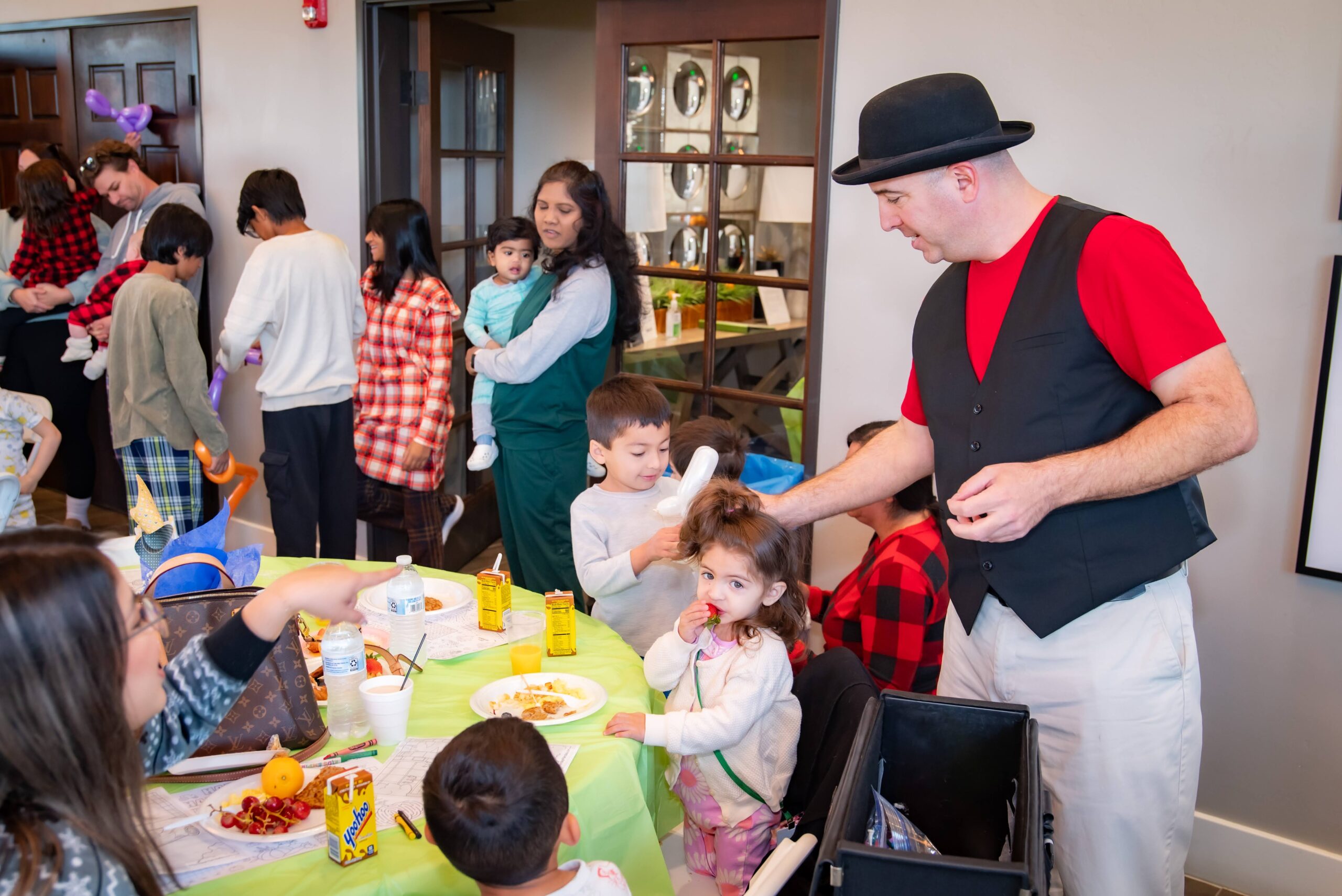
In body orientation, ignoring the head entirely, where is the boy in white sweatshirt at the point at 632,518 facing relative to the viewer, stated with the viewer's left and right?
facing the viewer and to the right of the viewer

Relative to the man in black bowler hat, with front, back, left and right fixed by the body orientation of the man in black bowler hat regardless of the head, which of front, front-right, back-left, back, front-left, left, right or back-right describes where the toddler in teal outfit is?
right

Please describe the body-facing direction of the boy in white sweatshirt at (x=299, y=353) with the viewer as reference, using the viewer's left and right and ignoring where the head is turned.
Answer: facing away from the viewer and to the left of the viewer

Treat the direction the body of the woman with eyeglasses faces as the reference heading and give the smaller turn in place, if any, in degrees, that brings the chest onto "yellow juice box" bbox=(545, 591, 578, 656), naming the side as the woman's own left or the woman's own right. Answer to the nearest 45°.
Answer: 0° — they already face it

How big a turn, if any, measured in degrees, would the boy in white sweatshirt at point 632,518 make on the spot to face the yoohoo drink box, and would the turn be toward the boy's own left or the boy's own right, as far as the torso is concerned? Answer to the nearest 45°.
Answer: approximately 45° to the boy's own right

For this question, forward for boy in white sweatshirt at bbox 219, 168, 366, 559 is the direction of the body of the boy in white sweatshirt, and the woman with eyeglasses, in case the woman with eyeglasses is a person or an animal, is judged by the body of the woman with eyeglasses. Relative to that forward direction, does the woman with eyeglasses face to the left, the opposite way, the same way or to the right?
to the right

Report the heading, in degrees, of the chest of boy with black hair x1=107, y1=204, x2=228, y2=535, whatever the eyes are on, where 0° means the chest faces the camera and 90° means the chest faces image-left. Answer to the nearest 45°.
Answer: approximately 225°

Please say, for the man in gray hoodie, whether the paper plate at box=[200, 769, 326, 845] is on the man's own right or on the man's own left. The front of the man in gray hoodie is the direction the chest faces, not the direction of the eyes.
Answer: on the man's own left

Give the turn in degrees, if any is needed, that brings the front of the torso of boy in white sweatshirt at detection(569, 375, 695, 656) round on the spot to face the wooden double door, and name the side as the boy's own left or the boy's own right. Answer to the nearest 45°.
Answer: approximately 180°

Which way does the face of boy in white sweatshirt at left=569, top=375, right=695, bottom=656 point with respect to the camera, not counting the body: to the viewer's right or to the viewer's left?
to the viewer's right

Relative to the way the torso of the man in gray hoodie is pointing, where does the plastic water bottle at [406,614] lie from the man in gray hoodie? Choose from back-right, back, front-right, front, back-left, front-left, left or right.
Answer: front-left

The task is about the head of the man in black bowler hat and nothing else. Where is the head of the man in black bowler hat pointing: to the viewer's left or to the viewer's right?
to the viewer's left

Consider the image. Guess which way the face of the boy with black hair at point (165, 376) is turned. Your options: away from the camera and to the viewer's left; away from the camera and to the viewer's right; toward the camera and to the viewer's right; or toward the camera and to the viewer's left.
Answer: away from the camera and to the viewer's right

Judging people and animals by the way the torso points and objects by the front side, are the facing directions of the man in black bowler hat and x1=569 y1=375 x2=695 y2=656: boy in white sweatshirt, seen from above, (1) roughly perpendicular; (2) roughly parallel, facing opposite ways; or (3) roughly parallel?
roughly perpendicular

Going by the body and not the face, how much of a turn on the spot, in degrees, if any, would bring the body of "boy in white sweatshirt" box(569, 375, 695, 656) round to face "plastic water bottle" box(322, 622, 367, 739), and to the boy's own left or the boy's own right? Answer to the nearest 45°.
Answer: approximately 90° to the boy's own right

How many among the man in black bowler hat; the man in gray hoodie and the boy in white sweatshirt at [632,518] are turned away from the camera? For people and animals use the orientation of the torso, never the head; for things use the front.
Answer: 0

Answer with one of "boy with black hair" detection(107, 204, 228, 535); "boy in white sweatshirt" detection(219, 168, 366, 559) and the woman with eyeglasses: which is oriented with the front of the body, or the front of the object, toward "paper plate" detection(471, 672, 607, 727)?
the woman with eyeglasses

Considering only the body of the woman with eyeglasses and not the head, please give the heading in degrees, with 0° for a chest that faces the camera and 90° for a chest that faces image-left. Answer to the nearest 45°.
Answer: approximately 225°
